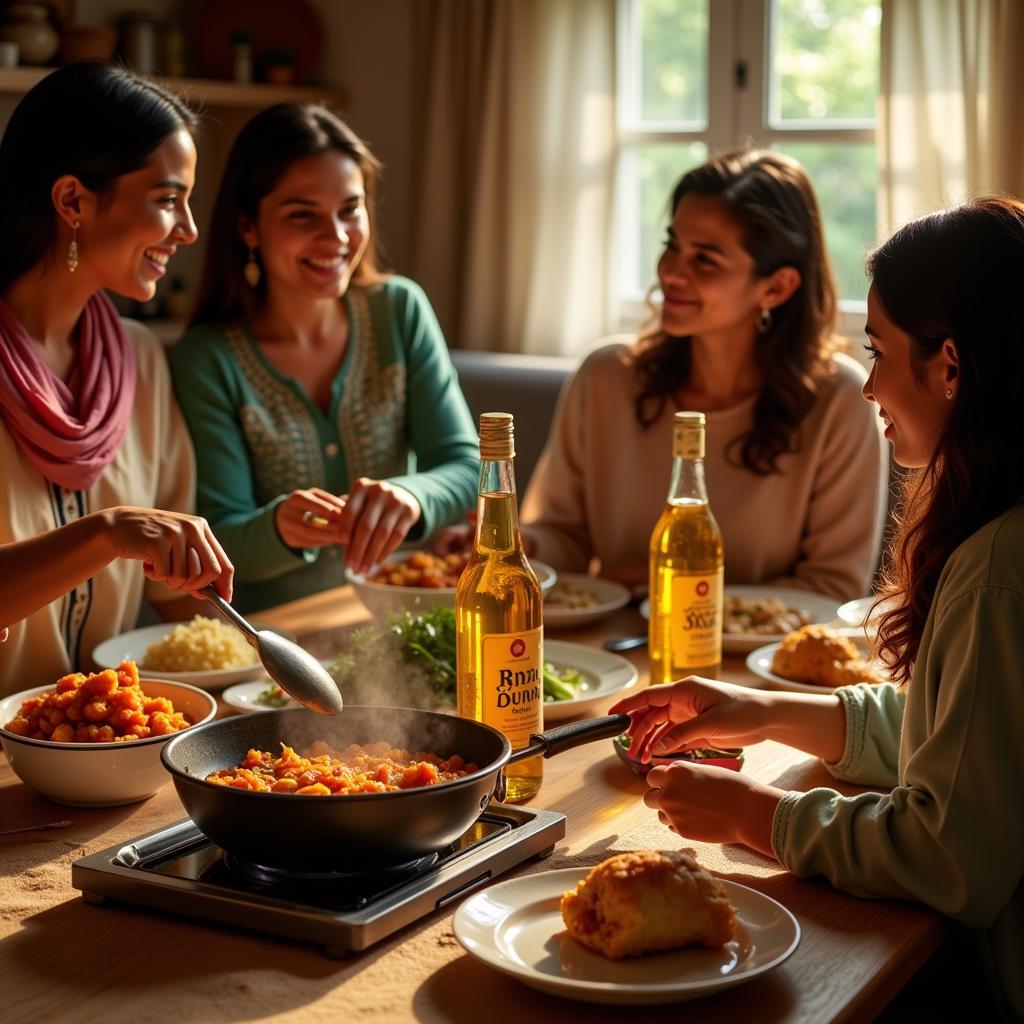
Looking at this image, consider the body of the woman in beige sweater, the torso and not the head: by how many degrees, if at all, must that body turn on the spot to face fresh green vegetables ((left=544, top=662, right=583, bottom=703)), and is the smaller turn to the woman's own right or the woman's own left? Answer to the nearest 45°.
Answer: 0° — they already face it

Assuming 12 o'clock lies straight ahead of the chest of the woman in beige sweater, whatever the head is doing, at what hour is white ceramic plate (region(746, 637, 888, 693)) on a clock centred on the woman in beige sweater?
The white ceramic plate is roughly at 12 o'clock from the woman in beige sweater.

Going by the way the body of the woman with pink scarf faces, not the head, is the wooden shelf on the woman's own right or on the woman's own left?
on the woman's own left

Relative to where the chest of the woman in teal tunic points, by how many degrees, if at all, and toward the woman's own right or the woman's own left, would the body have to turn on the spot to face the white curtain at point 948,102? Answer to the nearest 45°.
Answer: approximately 90° to the woman's own left

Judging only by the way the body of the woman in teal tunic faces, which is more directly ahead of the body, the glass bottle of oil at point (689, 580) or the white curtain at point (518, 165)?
the glass bottle of oil

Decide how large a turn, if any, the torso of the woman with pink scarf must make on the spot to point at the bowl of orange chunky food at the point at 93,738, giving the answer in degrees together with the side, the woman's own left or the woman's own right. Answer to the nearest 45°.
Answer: approximately 45° to the woman's own right
